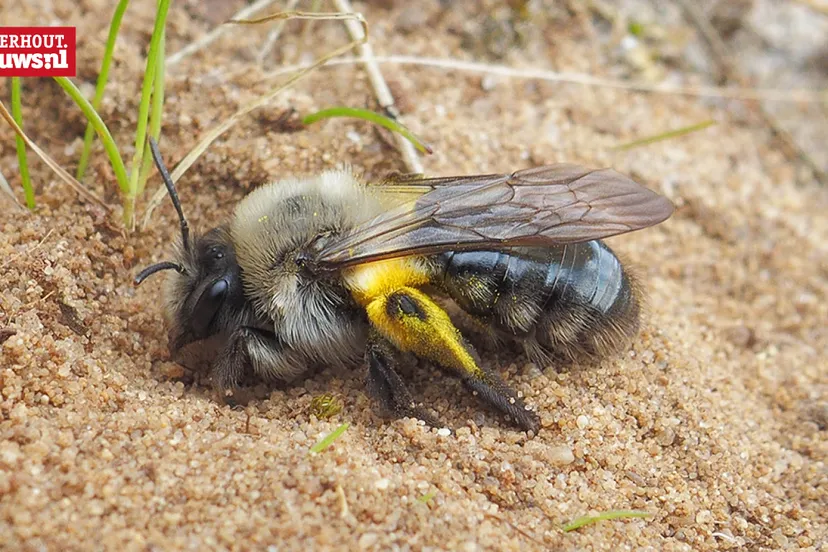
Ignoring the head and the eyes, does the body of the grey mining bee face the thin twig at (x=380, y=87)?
no

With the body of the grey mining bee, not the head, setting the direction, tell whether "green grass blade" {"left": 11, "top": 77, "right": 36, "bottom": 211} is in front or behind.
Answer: in front

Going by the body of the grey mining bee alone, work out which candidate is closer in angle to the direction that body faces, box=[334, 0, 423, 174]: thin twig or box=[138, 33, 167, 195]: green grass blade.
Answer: the green grass blade

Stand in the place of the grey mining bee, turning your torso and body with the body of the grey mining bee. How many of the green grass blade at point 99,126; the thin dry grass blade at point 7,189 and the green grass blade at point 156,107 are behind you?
0

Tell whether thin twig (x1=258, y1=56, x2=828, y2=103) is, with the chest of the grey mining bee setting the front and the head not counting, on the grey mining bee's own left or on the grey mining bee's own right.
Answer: on the grey mining bee's own right

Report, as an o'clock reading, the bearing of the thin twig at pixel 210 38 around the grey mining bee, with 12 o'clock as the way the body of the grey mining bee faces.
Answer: The thin twig is roughly at 2 o'clock from the grey mining bee.

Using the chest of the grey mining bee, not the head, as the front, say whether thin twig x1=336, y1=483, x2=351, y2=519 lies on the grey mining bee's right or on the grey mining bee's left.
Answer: on the grey mining bee's left

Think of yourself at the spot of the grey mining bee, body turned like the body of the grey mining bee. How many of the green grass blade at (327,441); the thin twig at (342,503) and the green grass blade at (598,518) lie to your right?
0

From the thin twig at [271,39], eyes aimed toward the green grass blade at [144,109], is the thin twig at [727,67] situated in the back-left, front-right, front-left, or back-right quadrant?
back-left

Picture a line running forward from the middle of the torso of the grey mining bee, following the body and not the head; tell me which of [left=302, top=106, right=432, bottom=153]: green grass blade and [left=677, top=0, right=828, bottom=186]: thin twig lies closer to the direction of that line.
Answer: the green grass blade

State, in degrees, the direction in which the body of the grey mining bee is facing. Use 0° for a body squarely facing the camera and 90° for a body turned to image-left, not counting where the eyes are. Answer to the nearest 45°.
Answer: approximately 90°

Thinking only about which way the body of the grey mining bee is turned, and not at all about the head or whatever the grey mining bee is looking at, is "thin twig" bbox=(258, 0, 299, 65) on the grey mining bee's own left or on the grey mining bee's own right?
on the grey mining bee's own right

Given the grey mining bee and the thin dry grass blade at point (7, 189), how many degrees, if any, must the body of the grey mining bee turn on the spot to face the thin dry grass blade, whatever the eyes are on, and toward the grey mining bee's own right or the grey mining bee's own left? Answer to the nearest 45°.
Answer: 0° — it already faces it

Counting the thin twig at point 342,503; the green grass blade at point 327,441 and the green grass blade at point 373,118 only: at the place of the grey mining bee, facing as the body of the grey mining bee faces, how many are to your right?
1

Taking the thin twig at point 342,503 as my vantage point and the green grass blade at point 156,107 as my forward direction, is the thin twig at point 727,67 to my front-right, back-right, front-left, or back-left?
front-right

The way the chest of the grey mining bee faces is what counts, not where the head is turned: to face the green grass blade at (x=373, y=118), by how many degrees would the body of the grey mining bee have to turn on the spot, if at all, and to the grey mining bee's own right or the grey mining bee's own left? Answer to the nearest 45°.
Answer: approximately 90° to the grey mining bee's own right

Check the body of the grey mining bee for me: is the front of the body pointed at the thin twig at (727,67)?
no

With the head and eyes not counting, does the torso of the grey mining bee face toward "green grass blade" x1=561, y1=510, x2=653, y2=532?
no
